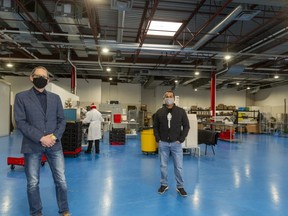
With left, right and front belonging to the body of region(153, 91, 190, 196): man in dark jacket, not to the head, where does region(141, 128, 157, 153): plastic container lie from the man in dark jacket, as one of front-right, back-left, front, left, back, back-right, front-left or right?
back

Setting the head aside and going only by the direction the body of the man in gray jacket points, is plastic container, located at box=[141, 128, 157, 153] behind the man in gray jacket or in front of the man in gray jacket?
behind

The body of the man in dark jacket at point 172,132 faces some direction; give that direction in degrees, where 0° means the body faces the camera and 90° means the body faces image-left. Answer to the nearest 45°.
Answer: approximately 0°

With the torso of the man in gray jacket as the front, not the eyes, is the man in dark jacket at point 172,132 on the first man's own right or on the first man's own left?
on the first man's own left

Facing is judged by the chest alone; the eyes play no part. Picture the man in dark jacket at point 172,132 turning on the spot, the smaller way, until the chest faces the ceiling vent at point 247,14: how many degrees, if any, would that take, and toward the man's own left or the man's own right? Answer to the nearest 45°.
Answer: approximately 135° to the man's own left

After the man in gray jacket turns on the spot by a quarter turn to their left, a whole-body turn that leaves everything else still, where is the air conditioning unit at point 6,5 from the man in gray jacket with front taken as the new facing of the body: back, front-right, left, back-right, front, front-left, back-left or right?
left

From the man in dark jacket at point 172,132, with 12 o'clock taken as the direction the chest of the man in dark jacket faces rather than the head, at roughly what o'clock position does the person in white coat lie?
The person in white coat is roughly at 5 o'clock from the man in dark jacket.

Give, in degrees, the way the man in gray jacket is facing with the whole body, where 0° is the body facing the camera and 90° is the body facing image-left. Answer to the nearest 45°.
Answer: approximately 0°

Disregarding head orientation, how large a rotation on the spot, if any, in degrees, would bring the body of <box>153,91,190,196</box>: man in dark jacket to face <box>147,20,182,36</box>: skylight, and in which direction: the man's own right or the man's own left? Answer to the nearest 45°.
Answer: approximately 180°

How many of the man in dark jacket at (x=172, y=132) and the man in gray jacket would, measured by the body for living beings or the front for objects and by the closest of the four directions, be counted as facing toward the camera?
2

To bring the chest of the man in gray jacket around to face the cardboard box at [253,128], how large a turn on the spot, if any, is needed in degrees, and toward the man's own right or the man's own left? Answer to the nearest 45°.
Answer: approximately 135° to the man's own left
